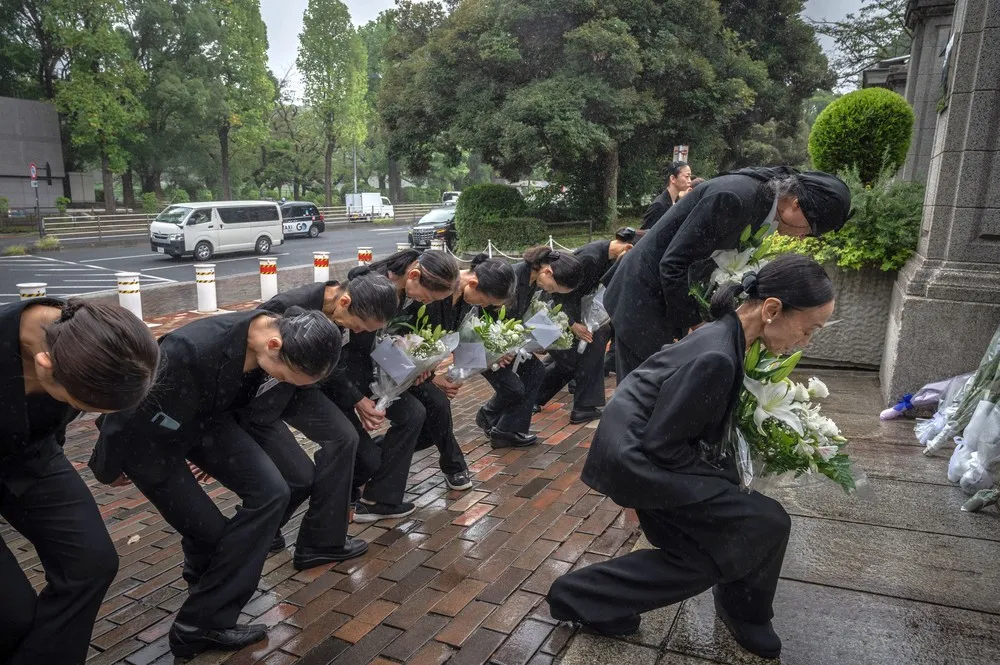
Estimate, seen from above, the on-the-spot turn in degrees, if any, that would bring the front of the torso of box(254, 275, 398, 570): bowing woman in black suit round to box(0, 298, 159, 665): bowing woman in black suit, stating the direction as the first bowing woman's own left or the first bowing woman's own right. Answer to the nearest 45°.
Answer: approximately 135° to the first bowing woman's own right

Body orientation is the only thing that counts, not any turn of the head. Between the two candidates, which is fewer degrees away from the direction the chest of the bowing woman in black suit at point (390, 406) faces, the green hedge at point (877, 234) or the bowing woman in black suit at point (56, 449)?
the green hedge

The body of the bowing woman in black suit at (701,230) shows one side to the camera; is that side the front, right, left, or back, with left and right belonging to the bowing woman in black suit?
right

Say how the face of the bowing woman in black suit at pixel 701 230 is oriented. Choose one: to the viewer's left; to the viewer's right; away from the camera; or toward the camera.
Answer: to the viewer's right

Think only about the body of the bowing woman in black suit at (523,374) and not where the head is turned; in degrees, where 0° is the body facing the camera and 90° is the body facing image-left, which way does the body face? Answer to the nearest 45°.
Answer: approximately 270°

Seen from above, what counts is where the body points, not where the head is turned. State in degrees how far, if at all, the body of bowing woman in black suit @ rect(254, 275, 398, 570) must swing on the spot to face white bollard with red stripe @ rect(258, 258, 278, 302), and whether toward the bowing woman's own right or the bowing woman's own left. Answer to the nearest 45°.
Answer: approximately 90° to the bowing woman's own left

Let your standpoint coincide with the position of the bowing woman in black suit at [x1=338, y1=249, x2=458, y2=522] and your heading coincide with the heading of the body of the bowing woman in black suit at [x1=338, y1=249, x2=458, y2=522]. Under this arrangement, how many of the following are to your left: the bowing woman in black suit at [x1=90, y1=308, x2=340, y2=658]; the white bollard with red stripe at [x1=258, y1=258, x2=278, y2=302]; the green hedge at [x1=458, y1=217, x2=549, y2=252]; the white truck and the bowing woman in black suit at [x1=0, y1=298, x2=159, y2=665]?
3

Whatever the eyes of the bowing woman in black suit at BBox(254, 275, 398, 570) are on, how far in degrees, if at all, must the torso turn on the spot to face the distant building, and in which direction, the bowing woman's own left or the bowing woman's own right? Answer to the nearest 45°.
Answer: approximately 90° to the bowing woman's own left

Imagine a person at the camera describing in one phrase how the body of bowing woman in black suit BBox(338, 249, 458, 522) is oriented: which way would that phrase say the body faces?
to the viewer's right

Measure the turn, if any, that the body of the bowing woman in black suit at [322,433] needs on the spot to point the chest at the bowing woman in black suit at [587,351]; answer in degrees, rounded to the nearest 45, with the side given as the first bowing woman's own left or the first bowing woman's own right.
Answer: approximately 45° to the first bowing woman's own left

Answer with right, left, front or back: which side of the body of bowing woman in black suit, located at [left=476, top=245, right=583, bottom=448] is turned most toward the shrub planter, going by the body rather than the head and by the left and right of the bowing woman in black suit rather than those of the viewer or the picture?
front

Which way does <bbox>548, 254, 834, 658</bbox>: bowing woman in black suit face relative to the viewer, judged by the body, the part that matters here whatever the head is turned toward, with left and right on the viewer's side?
facing to the right of the viewer

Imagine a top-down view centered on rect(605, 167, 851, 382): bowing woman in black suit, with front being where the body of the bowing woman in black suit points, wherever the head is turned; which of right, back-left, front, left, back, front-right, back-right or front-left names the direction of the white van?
back-left

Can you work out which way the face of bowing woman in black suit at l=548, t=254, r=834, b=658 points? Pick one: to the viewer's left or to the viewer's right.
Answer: to the viewer's right
